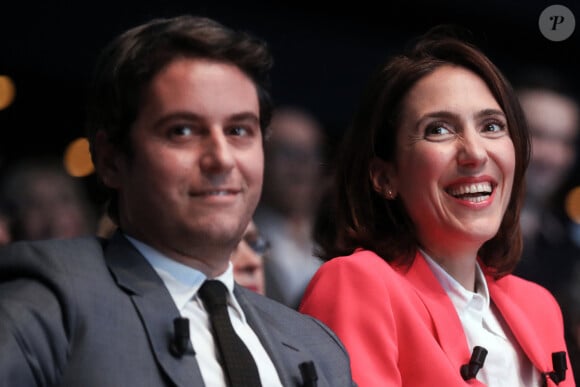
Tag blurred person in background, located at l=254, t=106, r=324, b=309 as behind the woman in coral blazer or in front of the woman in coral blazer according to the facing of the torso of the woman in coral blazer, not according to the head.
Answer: behind

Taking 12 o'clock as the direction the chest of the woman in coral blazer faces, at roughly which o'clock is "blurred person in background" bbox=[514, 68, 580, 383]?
The blurred person in background is roughly at 8 o'clock from the woman in coral blazer.

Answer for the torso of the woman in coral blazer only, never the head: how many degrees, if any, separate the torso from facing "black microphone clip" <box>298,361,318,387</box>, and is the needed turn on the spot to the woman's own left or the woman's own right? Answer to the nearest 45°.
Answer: approximately 45° to the woman's own right

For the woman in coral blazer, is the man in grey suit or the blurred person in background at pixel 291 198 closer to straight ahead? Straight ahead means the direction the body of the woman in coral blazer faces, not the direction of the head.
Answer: the man in grey suit

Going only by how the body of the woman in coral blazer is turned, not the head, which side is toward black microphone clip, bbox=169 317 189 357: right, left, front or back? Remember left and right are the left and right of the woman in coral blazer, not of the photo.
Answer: right

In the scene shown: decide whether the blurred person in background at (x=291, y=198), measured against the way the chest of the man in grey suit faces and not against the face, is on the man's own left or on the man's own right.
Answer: on the man's own left

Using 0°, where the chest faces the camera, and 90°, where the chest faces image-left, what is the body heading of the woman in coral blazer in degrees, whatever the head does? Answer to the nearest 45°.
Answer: approximately 315°

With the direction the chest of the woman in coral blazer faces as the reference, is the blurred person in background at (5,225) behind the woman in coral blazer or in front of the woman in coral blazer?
behind

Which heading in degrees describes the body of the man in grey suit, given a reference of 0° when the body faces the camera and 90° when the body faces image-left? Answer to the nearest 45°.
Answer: approximately 315°
